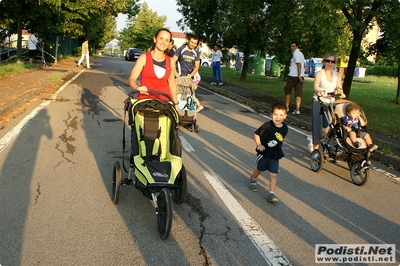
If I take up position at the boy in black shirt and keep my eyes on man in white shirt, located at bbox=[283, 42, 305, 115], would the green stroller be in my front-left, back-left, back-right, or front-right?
back-left

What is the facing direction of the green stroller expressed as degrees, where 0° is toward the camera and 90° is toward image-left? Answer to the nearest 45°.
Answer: approximately 0°

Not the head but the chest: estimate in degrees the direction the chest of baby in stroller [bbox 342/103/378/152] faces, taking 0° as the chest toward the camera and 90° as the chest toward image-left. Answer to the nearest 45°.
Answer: approximately 315°

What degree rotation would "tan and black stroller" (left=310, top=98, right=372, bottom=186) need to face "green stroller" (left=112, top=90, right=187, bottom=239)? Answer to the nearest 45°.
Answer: approximately 90° to its right

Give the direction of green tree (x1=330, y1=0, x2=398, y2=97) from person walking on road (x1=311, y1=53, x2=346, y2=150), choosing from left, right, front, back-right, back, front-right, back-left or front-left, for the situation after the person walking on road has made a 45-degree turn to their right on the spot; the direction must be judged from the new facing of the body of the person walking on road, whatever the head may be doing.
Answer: back

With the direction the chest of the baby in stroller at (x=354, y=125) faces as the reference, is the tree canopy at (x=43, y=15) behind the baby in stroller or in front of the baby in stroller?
behind
